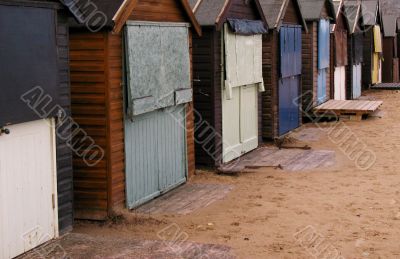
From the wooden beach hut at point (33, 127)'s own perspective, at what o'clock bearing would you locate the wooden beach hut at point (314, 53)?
the wooden beach hut at point (314, 53) is roughly at 9 o'clock from the wooden beach hut at point (33, 127).

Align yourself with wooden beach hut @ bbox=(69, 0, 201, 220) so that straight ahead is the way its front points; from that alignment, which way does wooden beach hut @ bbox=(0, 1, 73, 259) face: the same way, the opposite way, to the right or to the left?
the same way

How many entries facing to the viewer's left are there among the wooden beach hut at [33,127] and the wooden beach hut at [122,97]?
0

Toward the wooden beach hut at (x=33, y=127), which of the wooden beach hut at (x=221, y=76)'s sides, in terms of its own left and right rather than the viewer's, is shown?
right

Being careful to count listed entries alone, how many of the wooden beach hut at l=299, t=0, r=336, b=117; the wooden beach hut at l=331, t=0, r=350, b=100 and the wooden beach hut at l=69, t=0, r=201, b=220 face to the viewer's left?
0

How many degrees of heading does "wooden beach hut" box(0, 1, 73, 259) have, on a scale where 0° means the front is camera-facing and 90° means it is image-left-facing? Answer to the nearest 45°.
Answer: approximately 315°

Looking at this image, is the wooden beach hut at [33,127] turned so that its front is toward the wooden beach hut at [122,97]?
no

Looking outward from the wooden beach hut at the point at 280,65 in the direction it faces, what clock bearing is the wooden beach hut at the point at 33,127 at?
the wooden beach hut at the point at 33,127 is roughly at 2 o'clock from the wooden beach hut at the point at 280,65.

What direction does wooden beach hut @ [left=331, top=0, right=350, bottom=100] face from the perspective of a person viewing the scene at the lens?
facing the viewer and to the right of the viewer

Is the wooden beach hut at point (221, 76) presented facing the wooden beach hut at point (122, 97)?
no

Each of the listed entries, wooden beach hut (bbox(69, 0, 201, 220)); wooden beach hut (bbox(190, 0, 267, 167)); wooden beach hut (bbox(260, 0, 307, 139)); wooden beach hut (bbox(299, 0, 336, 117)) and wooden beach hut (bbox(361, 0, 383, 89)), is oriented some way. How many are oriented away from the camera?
0

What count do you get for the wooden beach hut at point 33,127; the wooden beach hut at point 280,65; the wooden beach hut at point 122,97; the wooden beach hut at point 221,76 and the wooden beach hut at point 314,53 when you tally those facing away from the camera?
0

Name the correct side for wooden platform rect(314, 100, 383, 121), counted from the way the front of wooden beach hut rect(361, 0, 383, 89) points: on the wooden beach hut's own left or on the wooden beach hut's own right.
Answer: on the wooden beach hut's own right

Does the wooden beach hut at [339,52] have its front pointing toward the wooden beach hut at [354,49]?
no

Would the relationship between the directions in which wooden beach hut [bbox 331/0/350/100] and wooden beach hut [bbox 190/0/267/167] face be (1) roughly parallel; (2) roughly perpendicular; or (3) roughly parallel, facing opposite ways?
roughly parallel

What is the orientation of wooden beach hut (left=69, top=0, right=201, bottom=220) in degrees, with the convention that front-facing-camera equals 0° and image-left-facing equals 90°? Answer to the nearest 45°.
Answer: approximately 315°

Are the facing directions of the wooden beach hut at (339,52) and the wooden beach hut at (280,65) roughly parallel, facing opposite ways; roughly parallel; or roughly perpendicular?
roughly parallel

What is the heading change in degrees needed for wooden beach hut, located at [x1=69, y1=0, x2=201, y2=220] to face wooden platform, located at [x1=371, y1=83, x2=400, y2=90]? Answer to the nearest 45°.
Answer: approximately 90° to its left
